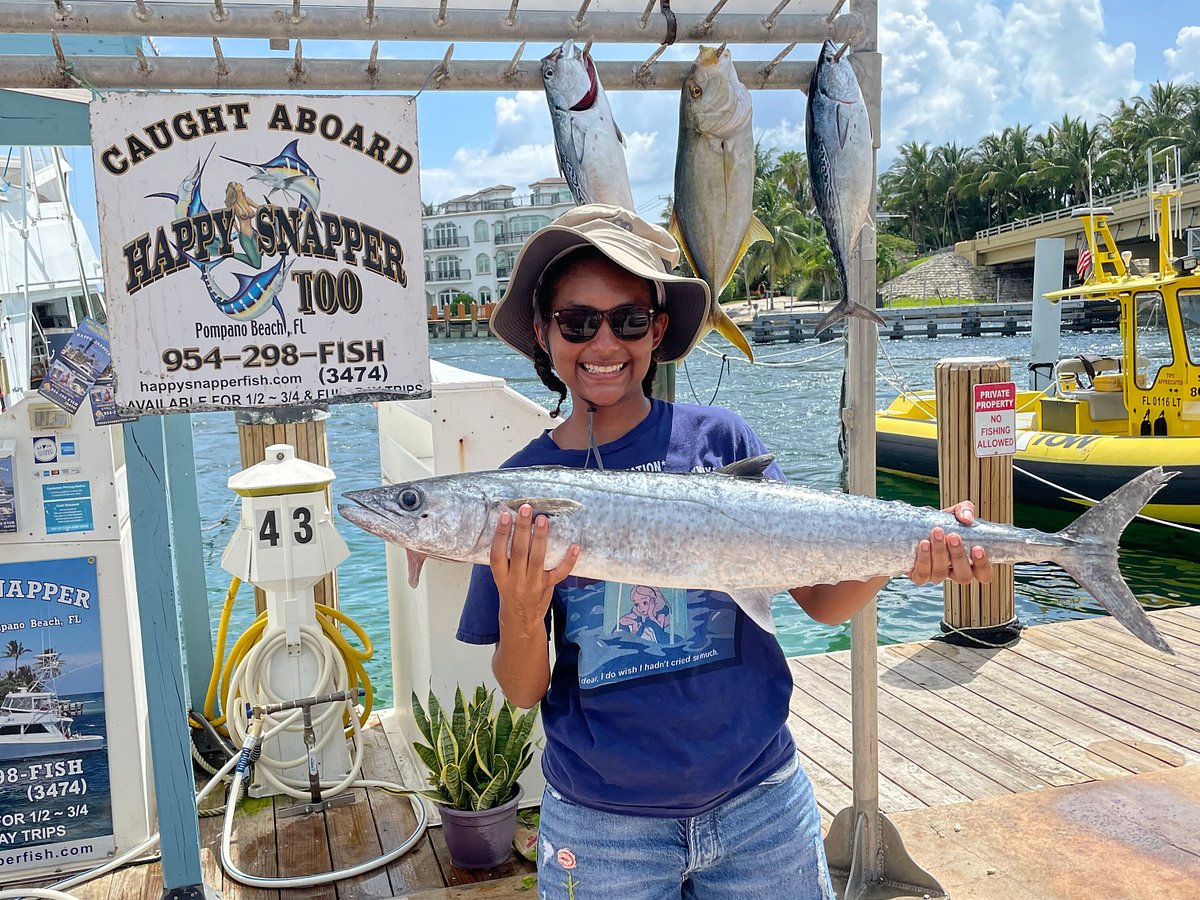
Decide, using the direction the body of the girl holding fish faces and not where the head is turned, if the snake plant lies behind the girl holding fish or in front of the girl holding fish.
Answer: behind

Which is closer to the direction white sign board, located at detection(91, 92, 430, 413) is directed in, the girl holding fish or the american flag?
the girl holding fish

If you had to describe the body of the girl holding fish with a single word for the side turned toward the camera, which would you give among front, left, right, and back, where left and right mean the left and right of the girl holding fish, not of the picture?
front

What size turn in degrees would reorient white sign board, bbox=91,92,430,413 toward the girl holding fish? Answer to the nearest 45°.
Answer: approximately 45° to its left

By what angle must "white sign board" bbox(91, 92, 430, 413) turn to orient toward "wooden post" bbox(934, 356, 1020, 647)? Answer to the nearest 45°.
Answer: approximately 135° to its left

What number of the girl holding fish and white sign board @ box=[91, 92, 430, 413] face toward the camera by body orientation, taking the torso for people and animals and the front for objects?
2

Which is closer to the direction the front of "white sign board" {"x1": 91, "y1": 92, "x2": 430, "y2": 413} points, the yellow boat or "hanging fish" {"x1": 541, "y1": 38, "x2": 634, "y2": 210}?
the hanging fish

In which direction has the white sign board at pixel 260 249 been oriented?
toward the camera

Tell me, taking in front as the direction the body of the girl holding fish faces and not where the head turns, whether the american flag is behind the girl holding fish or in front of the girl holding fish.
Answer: behind

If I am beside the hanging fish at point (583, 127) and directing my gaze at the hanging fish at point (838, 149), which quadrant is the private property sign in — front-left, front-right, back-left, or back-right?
front-left
